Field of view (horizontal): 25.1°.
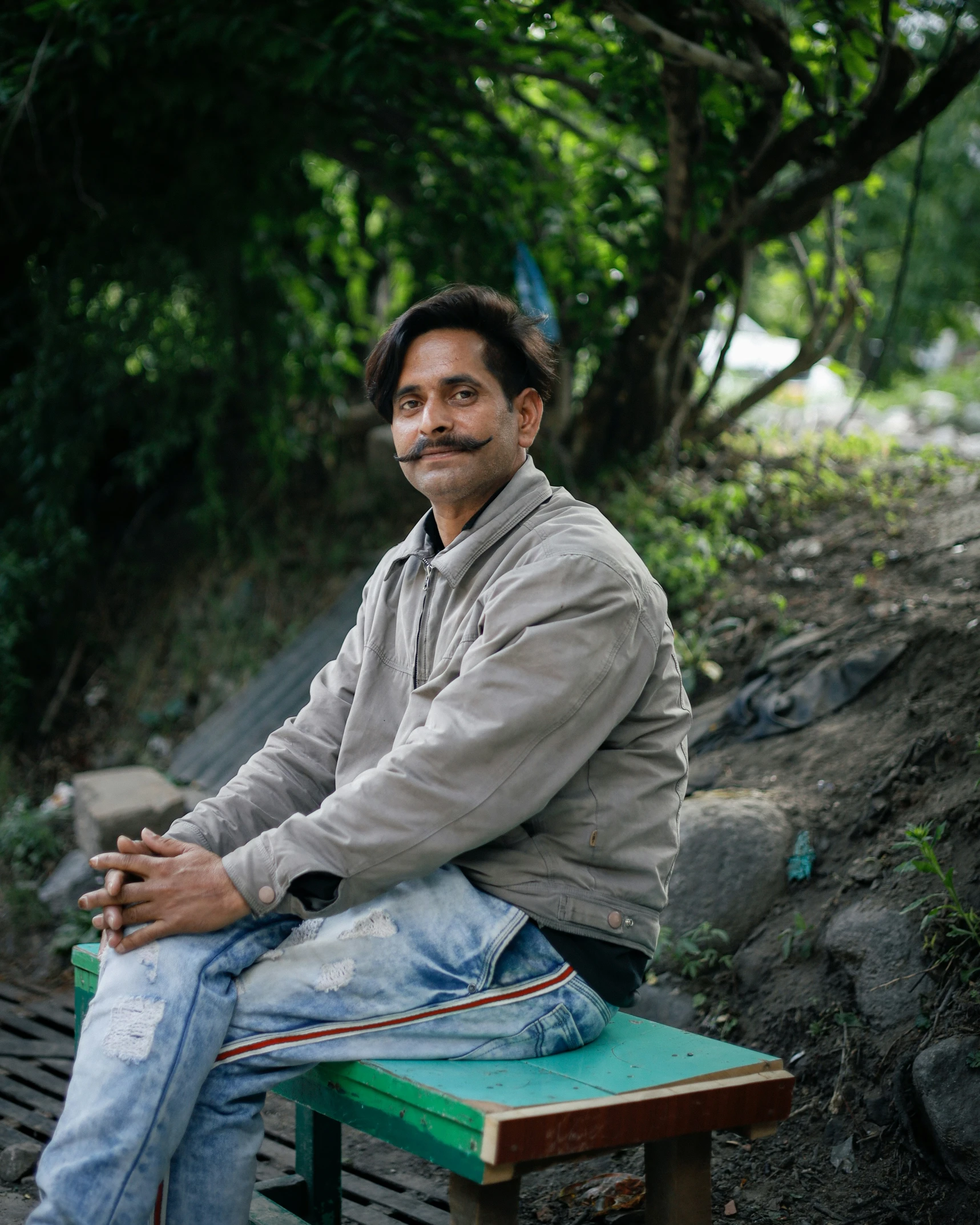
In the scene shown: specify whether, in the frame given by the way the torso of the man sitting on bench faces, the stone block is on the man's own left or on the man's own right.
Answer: on the man's own right

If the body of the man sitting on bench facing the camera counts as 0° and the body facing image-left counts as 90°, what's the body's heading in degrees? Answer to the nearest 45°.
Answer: approximately 45°

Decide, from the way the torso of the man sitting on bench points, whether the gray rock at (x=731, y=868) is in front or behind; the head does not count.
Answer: behind

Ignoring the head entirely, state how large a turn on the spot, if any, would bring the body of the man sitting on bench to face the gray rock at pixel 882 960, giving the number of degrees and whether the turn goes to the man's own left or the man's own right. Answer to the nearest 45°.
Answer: approximately 180°

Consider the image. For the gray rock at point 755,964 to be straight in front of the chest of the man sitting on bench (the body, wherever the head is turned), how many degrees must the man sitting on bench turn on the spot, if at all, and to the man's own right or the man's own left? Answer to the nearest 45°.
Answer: approximately 180°

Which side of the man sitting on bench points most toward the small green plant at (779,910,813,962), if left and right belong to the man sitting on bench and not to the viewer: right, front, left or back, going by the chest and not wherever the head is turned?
back

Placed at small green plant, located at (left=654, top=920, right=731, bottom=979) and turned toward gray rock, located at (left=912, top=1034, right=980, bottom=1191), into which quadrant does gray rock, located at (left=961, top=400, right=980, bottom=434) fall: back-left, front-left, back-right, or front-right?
back-left
